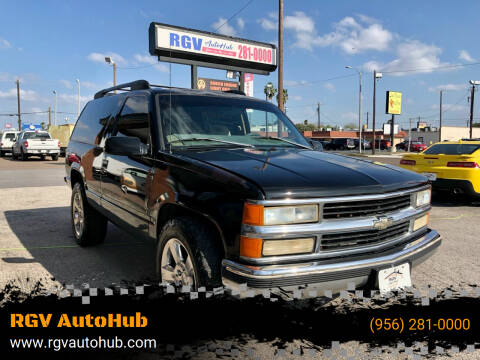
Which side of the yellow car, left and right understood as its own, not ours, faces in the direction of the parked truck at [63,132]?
left

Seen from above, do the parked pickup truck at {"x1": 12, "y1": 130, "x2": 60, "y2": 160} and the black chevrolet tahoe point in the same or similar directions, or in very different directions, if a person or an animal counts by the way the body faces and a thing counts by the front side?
very different directions

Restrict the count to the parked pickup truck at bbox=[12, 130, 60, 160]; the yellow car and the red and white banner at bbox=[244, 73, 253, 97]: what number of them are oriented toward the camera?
1

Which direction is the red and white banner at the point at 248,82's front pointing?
toward the camera

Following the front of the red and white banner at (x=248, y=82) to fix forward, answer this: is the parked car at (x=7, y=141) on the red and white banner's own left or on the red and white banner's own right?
on the red and white banner's own right

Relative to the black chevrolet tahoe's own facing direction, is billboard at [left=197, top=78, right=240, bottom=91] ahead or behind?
behind
